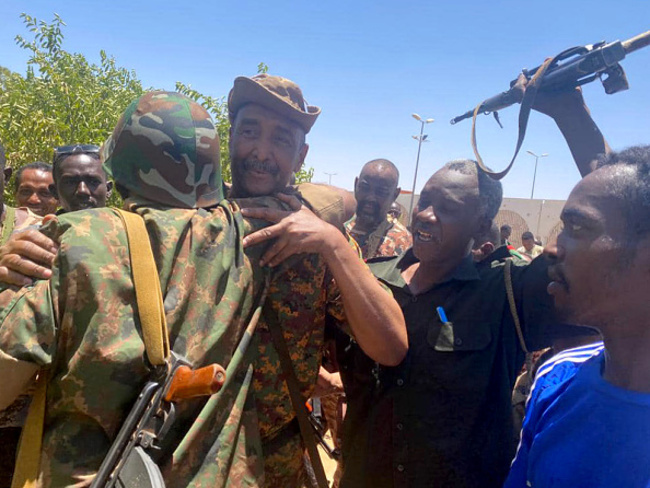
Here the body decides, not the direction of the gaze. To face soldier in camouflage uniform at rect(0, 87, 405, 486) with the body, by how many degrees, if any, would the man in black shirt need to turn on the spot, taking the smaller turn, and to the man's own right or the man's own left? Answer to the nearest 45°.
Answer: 0° — they already face them

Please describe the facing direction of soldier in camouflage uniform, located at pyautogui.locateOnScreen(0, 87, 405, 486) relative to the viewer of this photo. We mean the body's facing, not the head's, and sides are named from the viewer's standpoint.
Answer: facing away from the viewer

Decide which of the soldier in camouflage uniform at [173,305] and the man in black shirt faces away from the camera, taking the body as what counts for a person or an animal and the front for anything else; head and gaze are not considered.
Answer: the soldier in camouflage uniform

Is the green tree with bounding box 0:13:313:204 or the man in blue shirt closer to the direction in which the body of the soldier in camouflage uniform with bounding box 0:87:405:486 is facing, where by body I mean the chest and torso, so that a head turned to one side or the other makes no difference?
the green tree

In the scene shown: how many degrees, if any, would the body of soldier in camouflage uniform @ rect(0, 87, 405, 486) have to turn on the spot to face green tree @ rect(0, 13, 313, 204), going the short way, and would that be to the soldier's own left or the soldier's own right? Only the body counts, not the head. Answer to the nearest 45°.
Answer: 0° — they already face it

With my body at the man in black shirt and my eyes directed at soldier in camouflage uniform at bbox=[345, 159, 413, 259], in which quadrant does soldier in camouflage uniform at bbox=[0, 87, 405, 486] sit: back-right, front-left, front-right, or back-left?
back-left

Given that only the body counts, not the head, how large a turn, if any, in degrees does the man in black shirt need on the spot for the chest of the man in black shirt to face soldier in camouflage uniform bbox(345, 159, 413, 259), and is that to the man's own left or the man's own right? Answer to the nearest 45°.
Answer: approximately 135° to the man's own right

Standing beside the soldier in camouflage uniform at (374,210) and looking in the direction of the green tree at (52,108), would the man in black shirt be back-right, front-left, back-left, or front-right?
back-left

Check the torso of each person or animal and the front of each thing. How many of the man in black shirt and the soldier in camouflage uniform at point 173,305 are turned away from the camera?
1

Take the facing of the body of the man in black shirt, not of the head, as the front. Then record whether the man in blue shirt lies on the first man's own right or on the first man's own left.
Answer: on the first man's own left

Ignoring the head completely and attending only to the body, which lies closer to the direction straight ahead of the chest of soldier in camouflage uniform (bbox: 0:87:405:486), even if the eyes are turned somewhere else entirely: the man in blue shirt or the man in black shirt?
the man in black shirt

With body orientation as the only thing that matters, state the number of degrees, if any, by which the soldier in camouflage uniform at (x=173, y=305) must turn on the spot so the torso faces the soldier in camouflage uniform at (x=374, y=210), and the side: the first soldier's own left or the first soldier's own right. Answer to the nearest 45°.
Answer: approximately 45° to the first soldier's own right

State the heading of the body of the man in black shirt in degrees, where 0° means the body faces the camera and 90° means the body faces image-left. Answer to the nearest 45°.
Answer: approximately 45°
